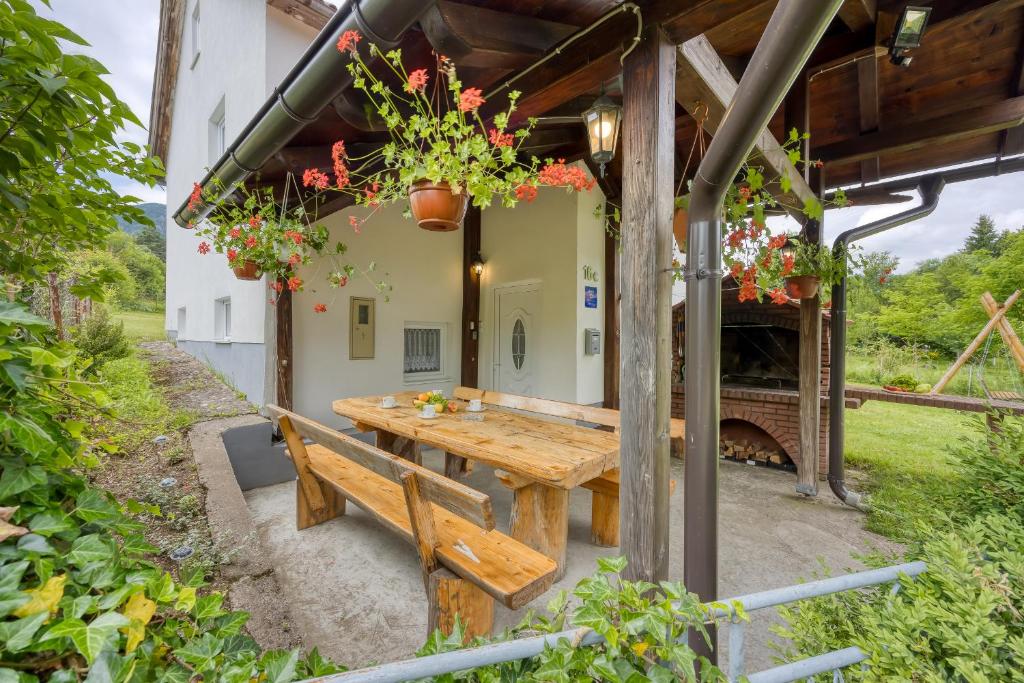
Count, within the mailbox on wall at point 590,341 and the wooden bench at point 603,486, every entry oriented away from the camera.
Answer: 0

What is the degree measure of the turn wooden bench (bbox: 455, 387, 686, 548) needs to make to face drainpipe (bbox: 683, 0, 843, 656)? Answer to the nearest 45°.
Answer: approximately 45° to its left

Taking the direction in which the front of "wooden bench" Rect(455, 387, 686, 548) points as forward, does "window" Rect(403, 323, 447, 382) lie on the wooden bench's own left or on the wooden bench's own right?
on the wooden bench's own right

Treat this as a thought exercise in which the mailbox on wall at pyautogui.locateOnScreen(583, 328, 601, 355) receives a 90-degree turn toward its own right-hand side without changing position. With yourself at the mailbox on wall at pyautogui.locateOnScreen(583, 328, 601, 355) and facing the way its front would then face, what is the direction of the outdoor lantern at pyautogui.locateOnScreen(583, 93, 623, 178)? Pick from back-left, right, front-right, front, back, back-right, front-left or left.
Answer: front-left

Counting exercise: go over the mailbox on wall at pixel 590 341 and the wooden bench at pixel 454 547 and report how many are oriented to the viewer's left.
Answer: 0

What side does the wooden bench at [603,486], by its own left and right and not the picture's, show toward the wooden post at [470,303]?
right

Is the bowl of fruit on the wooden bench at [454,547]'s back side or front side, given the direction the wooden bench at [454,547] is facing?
on the front side

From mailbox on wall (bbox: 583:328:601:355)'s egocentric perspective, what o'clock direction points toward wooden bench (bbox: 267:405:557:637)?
The wooden bench is roughly at 2 o'clock from the mailbox on wall.

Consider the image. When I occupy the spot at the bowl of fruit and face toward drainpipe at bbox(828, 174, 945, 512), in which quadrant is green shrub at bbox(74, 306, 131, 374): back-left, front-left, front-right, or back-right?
back-left

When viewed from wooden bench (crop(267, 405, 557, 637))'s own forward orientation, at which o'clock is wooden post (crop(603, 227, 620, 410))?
The wooden post is roughly at 12 o'clock from the wooden bench.

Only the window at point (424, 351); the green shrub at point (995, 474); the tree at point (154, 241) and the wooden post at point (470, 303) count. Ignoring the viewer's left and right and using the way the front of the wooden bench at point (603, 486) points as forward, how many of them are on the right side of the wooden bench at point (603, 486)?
3

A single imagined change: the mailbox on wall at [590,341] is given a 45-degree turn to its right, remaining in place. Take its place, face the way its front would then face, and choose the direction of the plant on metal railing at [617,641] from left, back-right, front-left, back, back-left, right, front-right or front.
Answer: front

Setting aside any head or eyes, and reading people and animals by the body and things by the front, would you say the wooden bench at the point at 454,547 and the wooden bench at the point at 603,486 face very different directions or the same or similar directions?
very different directions

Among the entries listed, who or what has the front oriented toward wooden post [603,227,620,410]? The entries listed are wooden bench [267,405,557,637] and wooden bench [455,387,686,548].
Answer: wooden bench [267,405,557,637]

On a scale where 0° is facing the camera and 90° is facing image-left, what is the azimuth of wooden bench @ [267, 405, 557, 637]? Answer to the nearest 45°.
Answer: approximately 225°

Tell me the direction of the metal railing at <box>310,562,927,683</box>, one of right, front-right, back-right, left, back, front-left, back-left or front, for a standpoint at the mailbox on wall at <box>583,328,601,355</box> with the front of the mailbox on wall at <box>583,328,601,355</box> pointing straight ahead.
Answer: front-right
